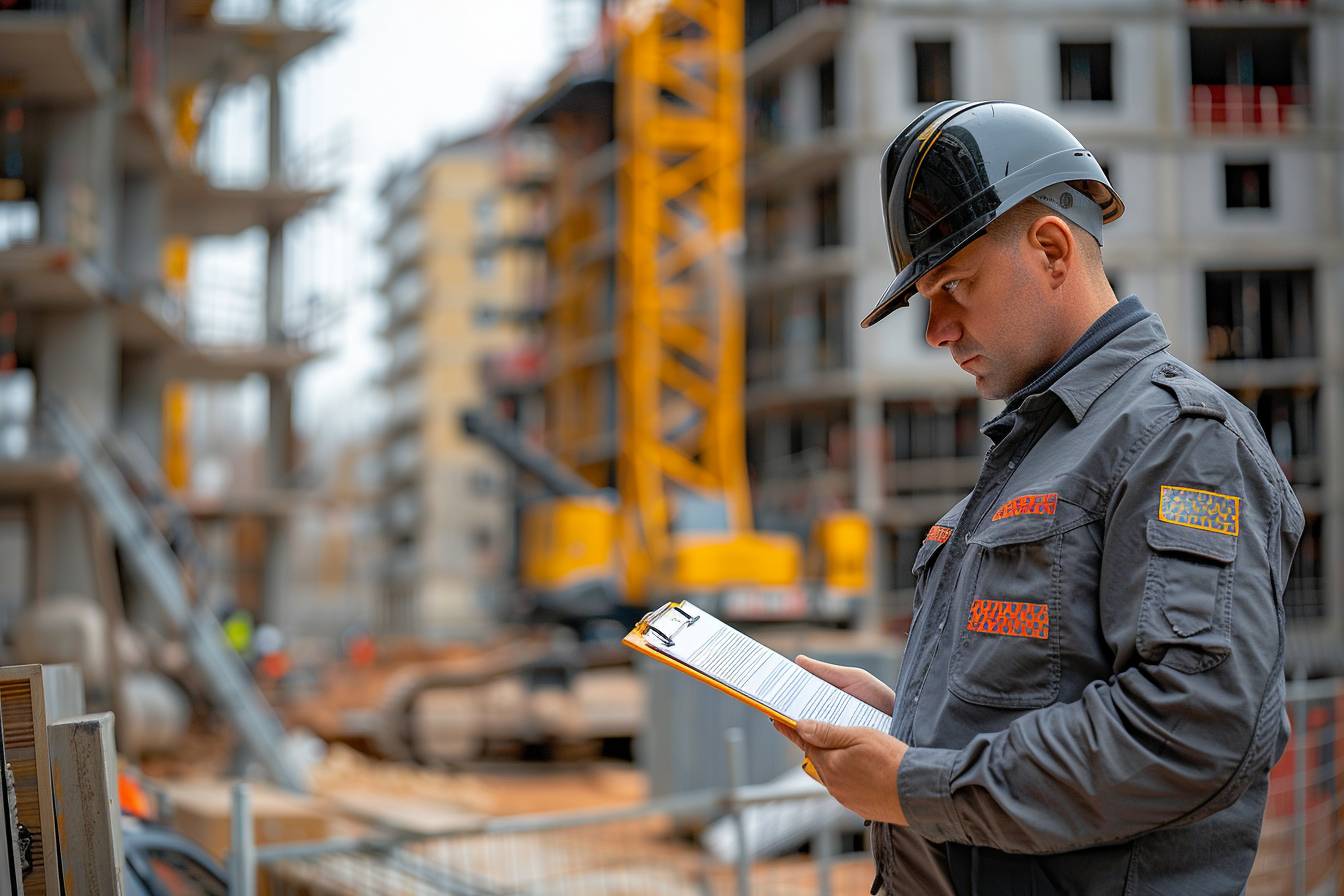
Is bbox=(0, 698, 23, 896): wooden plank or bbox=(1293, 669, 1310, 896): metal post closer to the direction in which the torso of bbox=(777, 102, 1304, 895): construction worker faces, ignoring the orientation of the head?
the wooden plank

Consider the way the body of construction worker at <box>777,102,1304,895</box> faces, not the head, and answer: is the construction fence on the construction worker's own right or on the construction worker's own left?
on the construction worker's own right

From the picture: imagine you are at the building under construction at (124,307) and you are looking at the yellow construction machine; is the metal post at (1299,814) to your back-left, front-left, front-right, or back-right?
back-right

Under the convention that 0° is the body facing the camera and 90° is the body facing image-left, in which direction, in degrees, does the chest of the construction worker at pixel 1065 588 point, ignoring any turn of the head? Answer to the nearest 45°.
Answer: approximately 45°

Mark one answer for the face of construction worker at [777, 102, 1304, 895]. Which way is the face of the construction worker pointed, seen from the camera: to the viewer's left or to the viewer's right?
to the viewer's left

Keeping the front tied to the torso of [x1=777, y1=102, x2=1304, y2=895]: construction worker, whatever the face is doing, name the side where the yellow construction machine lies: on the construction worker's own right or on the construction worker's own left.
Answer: on the construction worker's own right

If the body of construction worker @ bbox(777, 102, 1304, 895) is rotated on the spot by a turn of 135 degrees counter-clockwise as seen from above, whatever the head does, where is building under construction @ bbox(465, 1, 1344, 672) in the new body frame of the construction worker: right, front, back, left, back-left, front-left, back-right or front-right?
left

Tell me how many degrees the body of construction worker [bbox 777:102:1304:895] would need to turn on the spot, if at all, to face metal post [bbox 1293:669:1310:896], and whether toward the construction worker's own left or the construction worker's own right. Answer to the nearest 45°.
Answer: approximately 135° to the construction worker's own right

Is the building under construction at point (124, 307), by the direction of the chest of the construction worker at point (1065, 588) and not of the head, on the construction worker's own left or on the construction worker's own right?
on the construction worker's own right

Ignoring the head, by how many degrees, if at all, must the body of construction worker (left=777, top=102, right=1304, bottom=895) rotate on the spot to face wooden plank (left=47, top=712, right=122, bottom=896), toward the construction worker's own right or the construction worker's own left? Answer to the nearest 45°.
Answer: approximately 45° to the construction worker's own right
